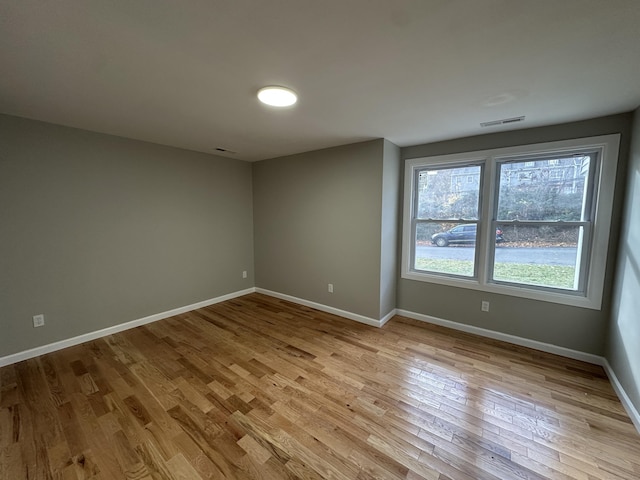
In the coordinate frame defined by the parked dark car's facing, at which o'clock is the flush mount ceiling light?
The flush mount ceiling light is roughly at 10 o'clock from the parked dark car.

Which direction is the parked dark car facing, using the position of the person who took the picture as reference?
facing to the left of the viewer
